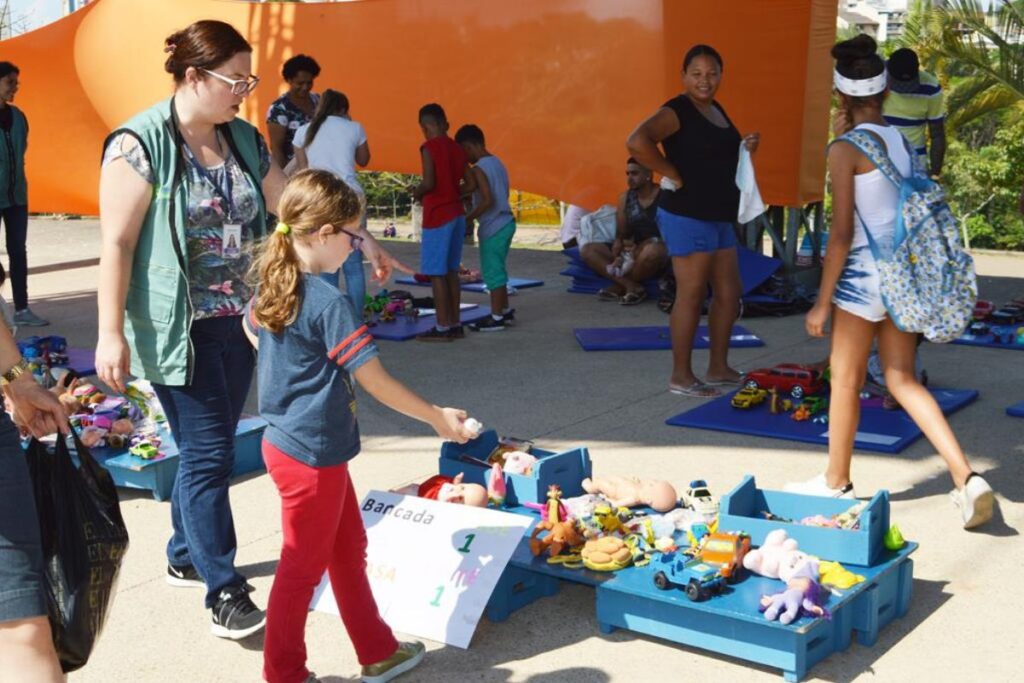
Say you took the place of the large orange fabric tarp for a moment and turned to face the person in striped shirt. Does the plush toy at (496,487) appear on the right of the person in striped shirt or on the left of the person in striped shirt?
right

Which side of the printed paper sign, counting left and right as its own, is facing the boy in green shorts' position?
back

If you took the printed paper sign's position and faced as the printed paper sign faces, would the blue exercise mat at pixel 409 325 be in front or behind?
behind

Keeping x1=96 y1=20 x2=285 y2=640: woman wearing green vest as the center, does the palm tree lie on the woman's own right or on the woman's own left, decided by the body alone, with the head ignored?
on the woman's own left

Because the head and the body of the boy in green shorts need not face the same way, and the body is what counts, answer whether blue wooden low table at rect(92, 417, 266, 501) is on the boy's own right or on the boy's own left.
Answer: on the boy's own left

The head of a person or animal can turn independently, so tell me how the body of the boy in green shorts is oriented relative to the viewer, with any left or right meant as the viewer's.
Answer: facing to the left of the viewer

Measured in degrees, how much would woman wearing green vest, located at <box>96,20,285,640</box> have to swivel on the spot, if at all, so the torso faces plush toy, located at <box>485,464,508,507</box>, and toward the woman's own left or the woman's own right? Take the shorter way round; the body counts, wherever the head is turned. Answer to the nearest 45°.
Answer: approximately 45° to the woman's own left
